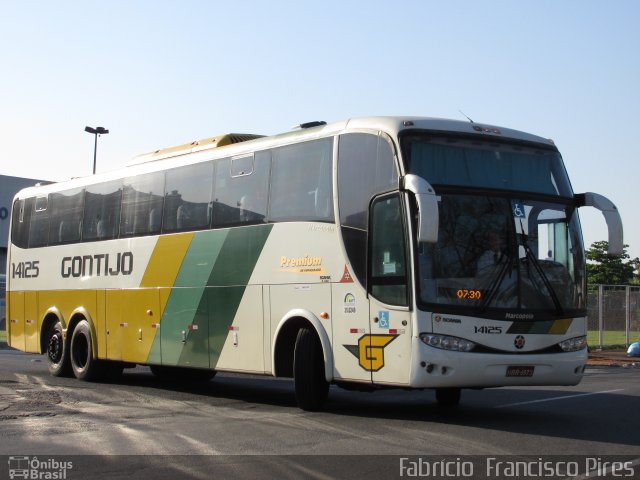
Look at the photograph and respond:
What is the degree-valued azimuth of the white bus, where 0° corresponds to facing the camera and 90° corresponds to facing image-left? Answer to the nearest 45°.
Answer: approximately 315°

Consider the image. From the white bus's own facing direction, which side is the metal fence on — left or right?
on its left
